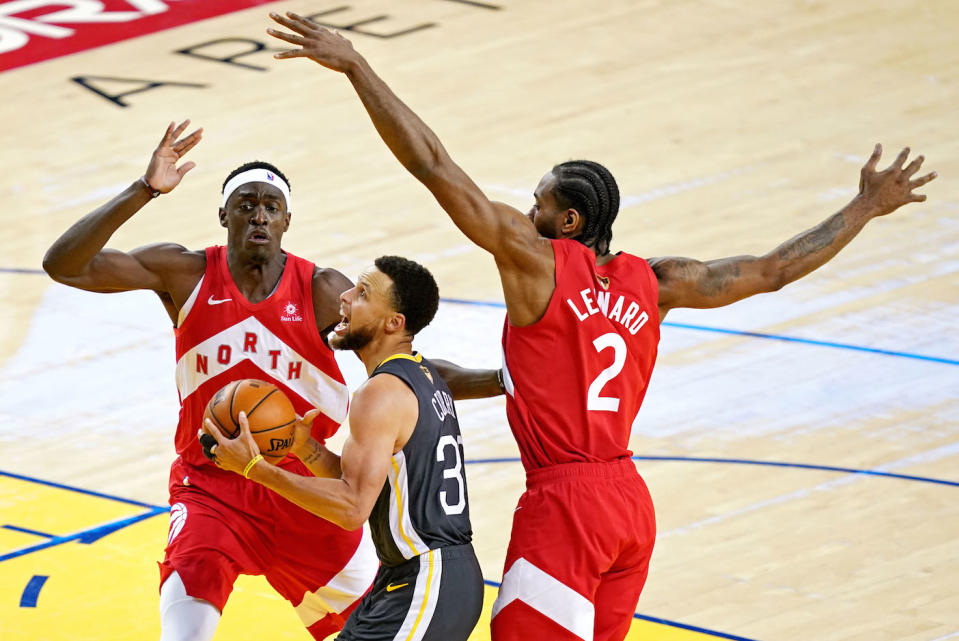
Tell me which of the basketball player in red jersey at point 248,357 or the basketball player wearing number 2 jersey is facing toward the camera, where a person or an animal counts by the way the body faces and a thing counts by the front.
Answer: the basketball player in red jersey

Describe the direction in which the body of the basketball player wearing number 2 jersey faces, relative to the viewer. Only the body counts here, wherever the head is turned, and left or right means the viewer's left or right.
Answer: facing away from the viewer and to the left of the viewer

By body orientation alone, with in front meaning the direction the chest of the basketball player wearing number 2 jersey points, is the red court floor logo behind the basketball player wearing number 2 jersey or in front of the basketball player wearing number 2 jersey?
in front

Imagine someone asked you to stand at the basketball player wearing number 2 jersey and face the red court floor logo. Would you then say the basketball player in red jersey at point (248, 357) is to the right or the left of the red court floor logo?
left

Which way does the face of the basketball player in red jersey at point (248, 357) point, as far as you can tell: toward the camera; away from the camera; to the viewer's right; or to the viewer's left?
toward the camera

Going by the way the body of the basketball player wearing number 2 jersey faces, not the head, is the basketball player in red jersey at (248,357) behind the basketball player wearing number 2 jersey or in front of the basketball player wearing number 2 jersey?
in front

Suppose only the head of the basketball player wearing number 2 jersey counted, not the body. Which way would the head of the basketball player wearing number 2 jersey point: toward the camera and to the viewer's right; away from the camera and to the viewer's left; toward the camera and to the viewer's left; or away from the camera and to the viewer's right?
away from the camera and to the viewer's left

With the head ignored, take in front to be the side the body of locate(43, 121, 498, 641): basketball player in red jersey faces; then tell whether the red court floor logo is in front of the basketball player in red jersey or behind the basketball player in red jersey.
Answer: behind

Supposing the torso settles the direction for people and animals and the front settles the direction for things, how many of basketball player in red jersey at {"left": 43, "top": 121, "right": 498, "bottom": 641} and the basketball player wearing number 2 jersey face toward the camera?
1

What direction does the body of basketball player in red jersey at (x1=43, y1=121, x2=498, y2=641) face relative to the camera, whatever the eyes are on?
toward the camera

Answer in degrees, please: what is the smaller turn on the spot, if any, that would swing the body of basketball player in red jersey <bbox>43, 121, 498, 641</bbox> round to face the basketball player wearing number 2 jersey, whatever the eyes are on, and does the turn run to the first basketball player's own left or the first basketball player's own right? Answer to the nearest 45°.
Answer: approximately 45° to the first basketball player's own left

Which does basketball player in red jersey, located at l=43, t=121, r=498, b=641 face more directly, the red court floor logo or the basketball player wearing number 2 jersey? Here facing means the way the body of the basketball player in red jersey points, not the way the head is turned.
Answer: the basketball player wearing number 2 jersey
